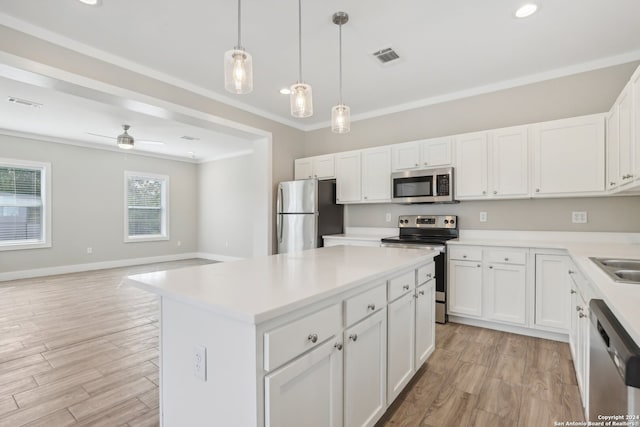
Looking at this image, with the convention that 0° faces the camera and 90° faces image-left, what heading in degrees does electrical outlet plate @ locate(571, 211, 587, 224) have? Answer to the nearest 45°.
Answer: approximately 0°

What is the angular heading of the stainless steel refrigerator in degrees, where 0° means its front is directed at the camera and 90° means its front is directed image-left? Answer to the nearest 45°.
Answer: approximately 45°

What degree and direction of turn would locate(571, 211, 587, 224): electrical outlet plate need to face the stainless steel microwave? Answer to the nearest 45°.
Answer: approximately 90° to its right

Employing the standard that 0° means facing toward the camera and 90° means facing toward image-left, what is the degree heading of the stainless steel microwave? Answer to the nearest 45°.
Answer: approximately 0°

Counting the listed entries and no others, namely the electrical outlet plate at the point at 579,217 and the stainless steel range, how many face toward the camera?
2

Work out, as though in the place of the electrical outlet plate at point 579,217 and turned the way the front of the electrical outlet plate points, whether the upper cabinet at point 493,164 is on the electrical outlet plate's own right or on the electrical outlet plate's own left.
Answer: on the electrical outlet plate's own right
